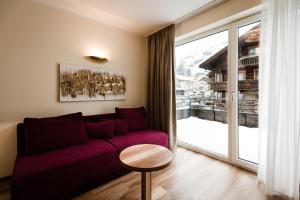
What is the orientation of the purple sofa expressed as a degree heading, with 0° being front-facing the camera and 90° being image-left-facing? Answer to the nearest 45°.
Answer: approximately 315°

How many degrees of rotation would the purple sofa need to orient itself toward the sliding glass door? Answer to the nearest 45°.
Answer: approximately 45° to its left

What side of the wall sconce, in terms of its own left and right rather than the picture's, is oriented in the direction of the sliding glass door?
left

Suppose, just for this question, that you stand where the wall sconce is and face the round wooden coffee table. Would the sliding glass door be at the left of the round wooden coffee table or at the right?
left

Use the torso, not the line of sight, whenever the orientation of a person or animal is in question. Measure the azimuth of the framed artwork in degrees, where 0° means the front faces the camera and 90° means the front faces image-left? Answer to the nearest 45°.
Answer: approximately 315°

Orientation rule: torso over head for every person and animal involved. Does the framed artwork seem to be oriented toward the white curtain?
yes

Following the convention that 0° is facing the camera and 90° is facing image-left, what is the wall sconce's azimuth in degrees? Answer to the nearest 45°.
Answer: approximately 0°
